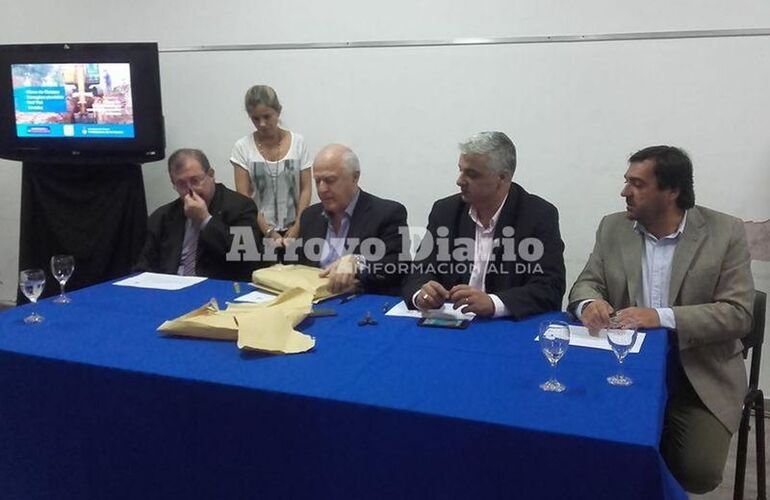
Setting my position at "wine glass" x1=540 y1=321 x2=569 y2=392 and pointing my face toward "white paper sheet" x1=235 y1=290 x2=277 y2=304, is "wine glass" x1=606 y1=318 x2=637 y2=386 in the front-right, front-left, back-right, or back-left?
back-right

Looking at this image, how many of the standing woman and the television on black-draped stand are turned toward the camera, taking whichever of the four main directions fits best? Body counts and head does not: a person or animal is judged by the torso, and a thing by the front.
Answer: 2

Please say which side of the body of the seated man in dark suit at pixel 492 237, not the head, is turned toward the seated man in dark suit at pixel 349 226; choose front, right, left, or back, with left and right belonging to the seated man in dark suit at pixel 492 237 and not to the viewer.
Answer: right

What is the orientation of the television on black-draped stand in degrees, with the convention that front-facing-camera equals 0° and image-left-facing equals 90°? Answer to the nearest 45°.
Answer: approximately 0°

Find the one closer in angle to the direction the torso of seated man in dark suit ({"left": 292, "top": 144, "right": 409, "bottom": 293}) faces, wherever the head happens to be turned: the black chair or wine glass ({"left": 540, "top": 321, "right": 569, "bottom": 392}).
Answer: the wine glass

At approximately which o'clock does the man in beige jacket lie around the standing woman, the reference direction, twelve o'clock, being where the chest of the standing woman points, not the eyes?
The man in beige jacket is roughly at 11 o'clock from the standing woman.
